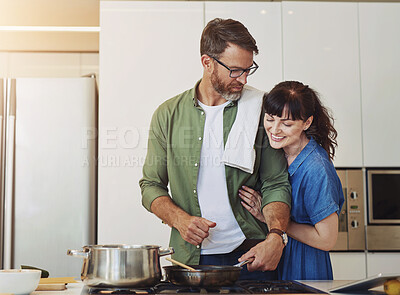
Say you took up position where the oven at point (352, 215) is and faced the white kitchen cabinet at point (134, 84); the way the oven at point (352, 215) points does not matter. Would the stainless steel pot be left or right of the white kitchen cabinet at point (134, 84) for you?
left

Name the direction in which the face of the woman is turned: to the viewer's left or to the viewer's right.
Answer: to the viewer's left

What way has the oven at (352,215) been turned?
toward the camera

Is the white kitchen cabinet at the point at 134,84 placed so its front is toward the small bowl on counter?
yes

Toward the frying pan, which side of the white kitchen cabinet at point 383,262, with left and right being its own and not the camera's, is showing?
front

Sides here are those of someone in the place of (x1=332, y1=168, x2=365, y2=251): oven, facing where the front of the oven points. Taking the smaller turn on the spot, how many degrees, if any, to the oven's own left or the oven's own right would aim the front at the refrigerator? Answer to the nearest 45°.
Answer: approximately 90° to the oven's own right

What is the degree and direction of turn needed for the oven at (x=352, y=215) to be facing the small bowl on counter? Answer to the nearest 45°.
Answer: approximately 45° to its right

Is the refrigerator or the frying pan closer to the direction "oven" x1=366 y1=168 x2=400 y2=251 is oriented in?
the frying pan

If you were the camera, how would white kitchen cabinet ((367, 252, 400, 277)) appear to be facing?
facing the viewer

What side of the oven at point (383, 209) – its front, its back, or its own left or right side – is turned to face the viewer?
front

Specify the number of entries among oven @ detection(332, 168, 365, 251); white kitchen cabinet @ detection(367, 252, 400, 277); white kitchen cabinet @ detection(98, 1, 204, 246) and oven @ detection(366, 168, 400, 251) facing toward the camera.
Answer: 4

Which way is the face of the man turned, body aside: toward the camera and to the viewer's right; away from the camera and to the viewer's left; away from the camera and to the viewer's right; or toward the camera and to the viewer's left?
toward the camera and to the viewer's right

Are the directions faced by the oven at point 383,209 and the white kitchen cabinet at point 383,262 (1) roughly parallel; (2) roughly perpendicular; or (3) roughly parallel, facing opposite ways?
roughly parallel

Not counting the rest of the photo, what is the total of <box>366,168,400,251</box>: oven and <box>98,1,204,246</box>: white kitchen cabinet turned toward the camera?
2

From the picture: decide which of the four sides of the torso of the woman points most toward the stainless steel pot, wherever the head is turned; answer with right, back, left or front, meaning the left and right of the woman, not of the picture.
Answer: front

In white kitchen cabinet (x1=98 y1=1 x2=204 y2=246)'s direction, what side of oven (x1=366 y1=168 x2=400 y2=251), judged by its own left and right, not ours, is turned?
right
